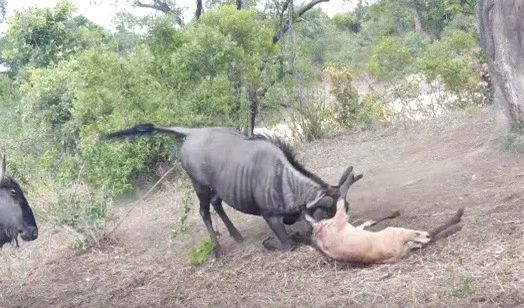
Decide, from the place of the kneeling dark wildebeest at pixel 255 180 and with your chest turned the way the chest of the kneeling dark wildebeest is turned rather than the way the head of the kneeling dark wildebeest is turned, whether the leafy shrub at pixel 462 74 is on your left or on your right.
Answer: on your left

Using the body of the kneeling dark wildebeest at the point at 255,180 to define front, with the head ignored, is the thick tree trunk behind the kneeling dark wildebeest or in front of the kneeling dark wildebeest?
in front

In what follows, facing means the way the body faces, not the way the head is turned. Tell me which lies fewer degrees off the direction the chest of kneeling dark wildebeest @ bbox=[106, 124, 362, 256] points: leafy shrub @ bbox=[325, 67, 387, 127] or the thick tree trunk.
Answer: the thick tree trunk

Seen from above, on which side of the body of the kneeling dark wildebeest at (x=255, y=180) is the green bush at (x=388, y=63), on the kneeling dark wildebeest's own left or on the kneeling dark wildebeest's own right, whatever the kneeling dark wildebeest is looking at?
on the kneeling dark wildebeest's own left

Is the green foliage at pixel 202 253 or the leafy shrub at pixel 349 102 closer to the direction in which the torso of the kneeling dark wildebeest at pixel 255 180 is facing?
the leafy shrub

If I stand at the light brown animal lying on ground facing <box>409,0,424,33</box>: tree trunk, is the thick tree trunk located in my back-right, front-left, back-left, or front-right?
front-right

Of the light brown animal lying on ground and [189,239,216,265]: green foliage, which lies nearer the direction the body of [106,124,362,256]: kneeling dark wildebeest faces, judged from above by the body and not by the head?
the light brown animal lying on ground

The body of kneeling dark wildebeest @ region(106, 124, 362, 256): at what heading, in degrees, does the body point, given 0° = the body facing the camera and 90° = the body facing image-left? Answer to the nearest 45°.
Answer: approximately 270°

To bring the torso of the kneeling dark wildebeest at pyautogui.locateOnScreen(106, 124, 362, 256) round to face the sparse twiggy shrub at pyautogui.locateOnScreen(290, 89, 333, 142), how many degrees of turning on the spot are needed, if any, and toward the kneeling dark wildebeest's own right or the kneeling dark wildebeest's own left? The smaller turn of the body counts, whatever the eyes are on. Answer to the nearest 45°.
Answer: approximately 90° to the kneeling dark wildebeest's own left
